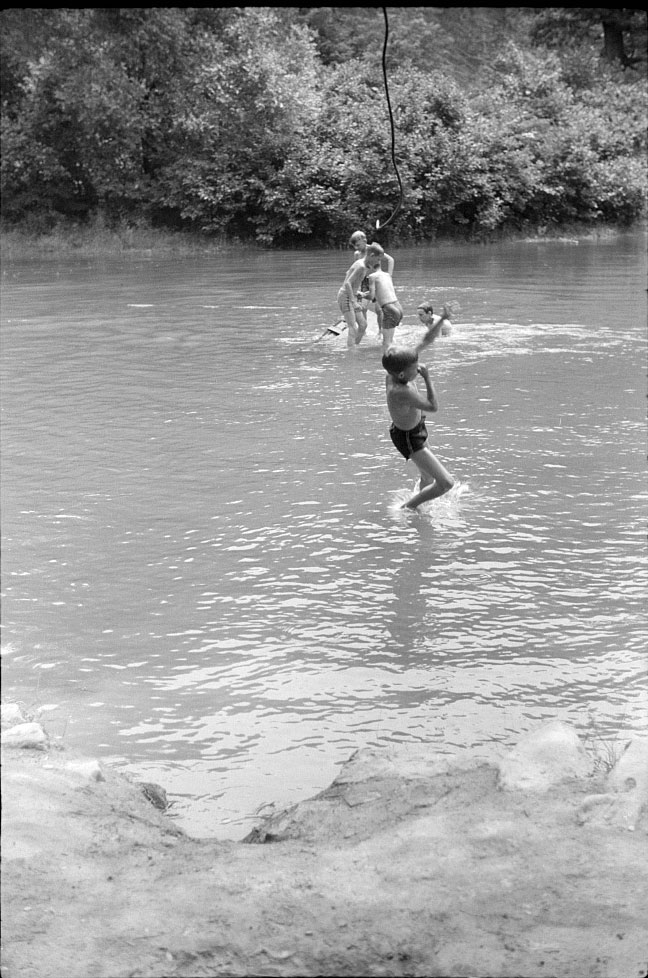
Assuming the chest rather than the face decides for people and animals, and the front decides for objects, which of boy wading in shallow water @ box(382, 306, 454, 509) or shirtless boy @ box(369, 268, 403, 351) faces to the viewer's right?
the boy wading in shallow water

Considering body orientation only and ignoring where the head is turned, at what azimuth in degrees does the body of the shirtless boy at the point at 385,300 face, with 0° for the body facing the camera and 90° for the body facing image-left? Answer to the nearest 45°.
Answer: approximately 135°

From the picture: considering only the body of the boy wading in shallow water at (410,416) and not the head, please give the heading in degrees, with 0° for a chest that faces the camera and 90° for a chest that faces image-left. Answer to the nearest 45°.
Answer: approximately 270°

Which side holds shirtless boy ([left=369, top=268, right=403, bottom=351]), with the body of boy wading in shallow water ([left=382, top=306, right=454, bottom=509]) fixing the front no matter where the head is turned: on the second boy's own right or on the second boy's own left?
on the second boy's own left

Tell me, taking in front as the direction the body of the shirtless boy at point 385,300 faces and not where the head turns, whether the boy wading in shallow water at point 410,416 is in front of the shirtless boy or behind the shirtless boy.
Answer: behind

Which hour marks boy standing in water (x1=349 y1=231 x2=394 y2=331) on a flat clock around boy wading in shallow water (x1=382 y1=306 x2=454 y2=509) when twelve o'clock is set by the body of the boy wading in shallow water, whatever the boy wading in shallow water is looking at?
The boy standing in water is roughly at 9 o'clock from the boy wading in shallow water.
